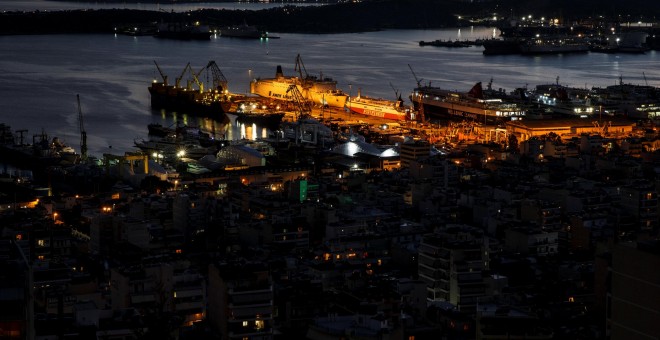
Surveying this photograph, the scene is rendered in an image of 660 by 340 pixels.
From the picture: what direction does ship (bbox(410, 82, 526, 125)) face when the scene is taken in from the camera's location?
facing away from the viewer and to the left of the viewer

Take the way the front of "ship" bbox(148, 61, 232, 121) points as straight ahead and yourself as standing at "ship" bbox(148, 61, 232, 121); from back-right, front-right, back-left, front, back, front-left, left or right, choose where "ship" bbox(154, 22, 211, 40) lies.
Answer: front-right

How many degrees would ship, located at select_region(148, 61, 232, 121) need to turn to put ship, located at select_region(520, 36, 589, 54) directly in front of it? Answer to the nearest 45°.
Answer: approximately 90° to its right

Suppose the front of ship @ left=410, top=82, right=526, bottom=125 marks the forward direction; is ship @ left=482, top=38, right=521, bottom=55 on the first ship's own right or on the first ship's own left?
on the first ship's own right

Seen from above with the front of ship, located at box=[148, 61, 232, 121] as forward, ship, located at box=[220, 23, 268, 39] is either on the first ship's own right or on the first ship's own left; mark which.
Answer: on the first ship's own right

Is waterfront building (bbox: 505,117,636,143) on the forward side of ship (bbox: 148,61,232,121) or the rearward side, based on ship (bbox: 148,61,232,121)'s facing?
on the rearward side

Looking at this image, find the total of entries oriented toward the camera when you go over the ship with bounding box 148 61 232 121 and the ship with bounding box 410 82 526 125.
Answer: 0

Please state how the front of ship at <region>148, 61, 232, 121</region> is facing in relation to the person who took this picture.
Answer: facing away from the viewer and to the left of the viewer
